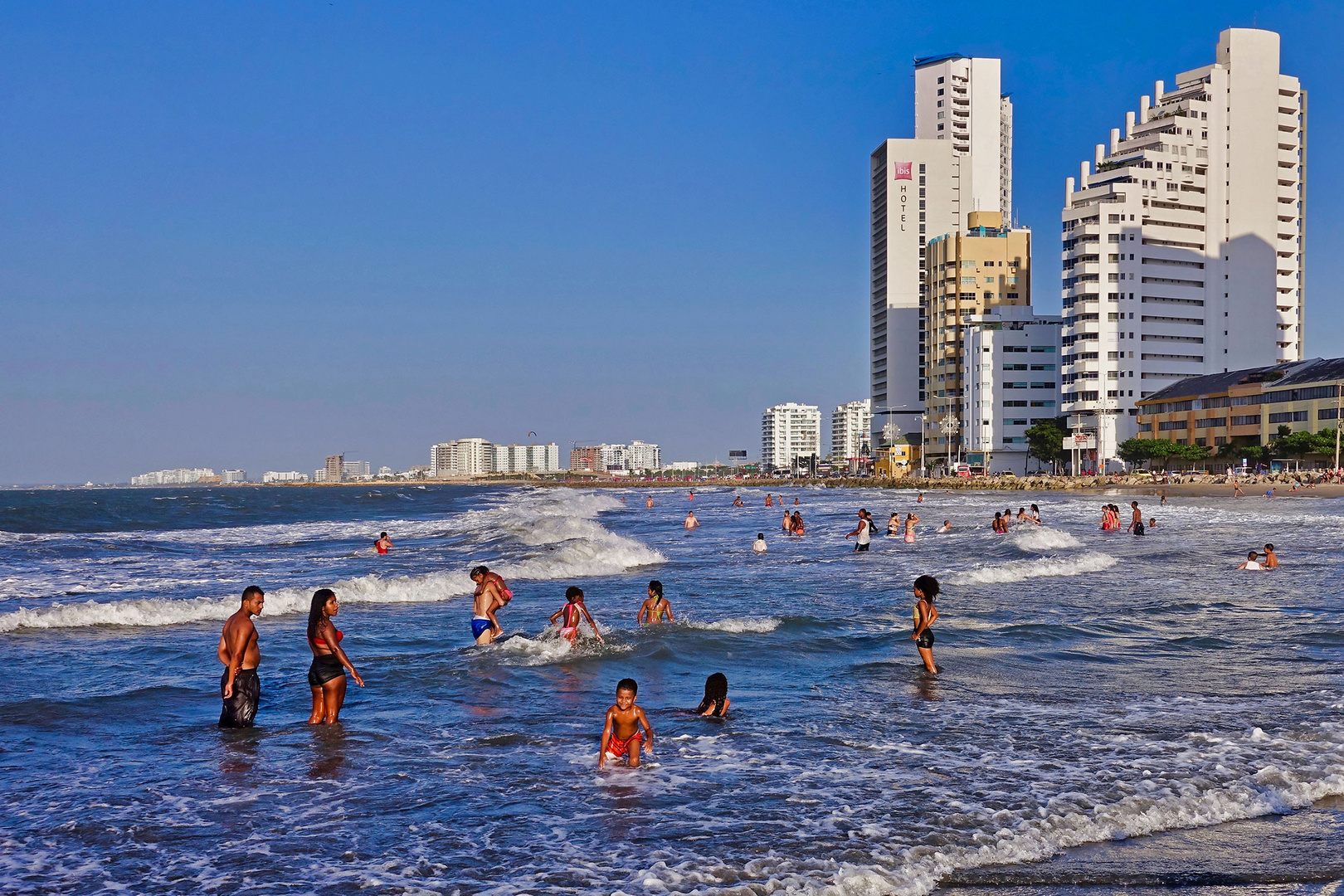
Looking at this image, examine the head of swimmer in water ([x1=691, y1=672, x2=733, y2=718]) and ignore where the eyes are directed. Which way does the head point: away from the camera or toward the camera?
away from the camera

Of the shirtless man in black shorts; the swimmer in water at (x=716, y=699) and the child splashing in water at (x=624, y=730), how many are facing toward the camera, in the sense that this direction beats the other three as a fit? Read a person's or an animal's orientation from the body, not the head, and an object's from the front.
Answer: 1

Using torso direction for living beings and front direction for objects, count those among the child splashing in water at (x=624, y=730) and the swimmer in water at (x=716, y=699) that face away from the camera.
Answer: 1

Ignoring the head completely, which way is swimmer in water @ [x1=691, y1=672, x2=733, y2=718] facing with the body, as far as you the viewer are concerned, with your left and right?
facing away from the viewer

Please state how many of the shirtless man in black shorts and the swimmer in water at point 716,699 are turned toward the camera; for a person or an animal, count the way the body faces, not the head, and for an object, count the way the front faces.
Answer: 0

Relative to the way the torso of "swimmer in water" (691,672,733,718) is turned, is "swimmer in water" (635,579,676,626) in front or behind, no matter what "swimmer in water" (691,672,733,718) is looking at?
in front

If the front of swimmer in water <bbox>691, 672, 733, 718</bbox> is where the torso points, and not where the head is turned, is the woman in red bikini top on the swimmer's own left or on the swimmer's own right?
on the swimmer's own left

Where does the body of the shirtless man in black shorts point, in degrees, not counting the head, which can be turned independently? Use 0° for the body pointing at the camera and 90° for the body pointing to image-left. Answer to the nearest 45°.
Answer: approximately 225°
